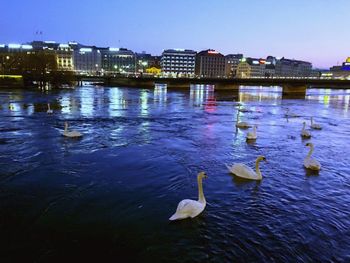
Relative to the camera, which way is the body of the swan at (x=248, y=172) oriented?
to the viewer's right
